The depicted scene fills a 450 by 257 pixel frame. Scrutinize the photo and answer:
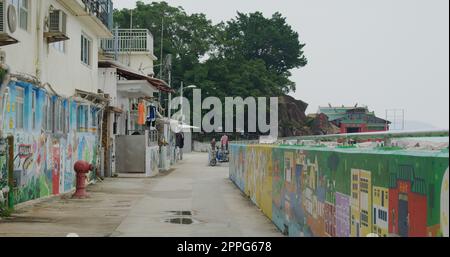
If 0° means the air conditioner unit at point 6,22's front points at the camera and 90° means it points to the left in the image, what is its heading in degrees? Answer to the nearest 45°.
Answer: approximately 315°

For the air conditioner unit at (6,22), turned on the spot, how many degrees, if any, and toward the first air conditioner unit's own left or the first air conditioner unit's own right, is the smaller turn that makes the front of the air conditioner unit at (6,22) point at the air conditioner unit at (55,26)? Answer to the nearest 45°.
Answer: approximately 135° to the first air conditioner unit's own left

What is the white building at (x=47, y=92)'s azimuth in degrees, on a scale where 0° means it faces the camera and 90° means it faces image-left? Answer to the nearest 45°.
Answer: approximately 315°

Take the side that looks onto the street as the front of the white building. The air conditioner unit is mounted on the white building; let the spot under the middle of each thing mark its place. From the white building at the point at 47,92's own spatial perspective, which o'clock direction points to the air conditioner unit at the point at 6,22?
The air conditioner unit is roughly at 2 o'clock from the white building.

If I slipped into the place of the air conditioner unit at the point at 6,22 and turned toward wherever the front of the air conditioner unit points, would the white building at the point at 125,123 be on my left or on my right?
on my left
